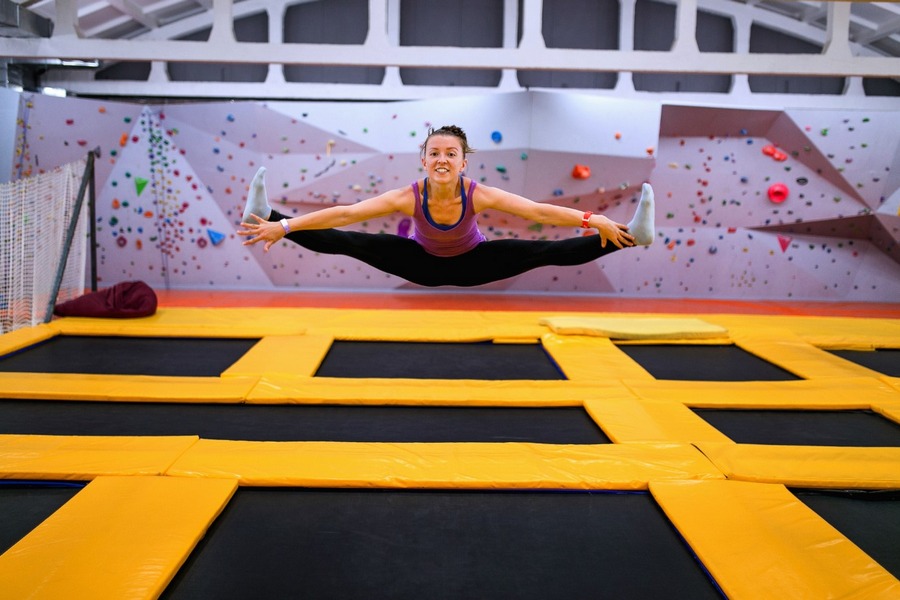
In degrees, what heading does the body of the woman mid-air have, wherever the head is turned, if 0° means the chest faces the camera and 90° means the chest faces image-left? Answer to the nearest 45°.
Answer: approximately 0°

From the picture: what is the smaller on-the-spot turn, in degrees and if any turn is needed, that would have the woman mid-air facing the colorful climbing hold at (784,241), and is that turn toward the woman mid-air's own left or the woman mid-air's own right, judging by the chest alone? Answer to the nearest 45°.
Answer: approximately 135° to the woman mid-air's own left

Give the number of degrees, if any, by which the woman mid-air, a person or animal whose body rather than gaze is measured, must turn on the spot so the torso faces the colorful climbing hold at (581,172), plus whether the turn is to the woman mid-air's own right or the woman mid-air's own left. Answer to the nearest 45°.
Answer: approximately 180°

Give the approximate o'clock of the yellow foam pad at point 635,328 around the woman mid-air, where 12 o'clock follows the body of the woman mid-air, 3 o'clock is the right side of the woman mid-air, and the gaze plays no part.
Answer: The yellow foam pad is roughly at 7 o'clock from the woman mid-air.

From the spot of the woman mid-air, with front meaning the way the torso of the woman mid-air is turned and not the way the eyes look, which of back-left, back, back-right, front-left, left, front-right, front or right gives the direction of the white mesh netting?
back-right

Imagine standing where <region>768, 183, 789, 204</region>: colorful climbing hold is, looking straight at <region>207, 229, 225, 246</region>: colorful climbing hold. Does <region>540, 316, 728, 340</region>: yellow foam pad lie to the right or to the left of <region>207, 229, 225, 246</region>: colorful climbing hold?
left

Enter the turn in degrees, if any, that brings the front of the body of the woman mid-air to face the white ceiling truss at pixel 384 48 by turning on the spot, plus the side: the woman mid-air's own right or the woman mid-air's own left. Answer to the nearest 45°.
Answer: approximately 180°

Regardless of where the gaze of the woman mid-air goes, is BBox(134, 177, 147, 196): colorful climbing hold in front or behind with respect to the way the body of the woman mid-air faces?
behind

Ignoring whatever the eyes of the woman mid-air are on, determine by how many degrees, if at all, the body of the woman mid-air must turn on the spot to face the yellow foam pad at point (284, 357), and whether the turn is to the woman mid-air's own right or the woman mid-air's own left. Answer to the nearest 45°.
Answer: approximately 135° to the woman mid-air's own right
